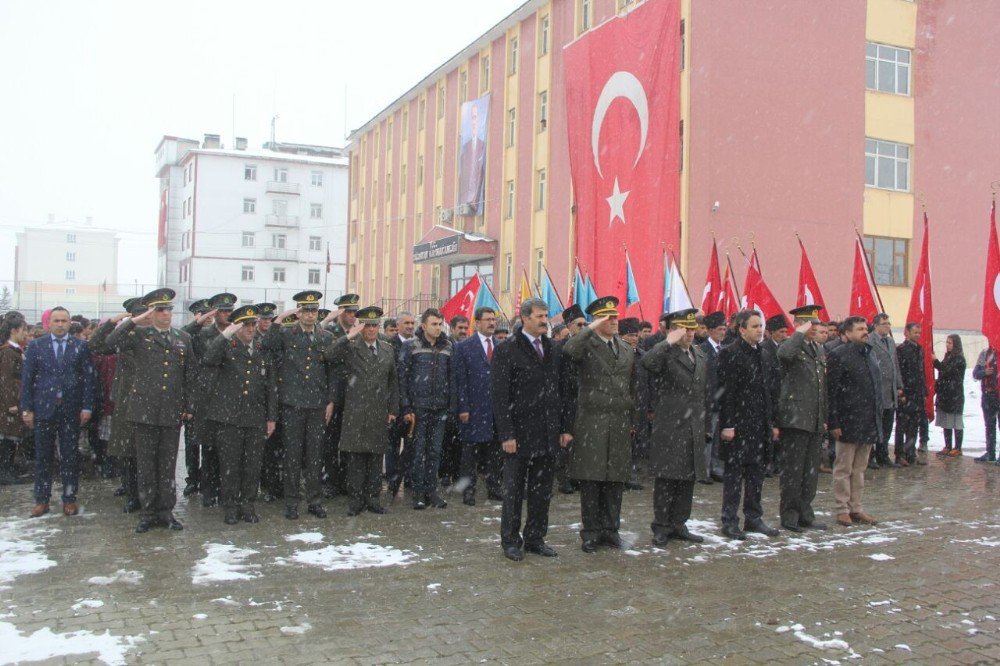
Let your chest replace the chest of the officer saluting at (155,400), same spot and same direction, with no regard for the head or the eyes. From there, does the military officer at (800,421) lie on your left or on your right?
on your left

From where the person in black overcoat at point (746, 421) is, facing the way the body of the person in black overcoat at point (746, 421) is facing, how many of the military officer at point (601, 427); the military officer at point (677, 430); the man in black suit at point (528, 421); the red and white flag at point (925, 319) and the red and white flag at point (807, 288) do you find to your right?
3

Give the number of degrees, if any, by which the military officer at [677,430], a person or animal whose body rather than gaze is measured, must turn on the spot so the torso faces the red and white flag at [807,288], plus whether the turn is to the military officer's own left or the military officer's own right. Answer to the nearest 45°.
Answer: approximately 135° to the military officer's own left

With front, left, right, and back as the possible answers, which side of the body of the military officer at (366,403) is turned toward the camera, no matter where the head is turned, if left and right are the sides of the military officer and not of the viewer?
front

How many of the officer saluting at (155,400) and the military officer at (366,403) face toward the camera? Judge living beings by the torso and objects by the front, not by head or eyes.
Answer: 2

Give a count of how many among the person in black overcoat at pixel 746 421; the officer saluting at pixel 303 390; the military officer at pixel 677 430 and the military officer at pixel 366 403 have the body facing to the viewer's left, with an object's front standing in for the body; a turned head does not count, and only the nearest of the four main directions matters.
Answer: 0

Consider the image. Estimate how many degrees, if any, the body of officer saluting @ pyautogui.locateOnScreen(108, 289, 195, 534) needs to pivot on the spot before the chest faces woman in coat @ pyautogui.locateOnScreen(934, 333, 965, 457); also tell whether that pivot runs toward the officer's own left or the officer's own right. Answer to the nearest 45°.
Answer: approximately 90° to the officer's own left

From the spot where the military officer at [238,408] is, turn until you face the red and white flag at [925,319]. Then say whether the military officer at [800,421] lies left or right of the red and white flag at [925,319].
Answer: right
